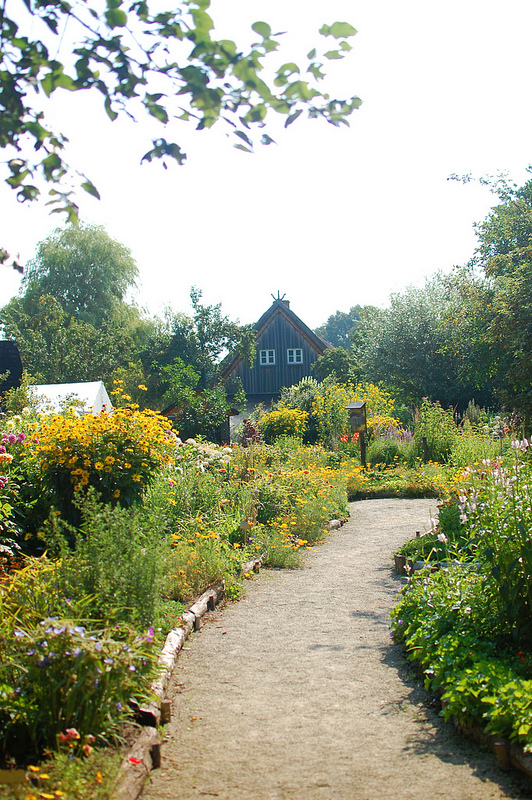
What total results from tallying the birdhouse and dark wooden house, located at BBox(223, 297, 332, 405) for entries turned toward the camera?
2

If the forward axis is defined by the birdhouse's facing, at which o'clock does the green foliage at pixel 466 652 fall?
The green foliage is roughly at 12 o'clock from the birdhouse.

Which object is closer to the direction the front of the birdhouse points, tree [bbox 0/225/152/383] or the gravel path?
the gravel path

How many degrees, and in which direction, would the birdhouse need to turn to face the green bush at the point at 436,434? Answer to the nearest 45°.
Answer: approximately 90° to its left

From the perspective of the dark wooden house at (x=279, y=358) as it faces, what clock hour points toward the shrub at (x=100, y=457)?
The shrub is roughly at 12 o'clock from the dark wooden house.

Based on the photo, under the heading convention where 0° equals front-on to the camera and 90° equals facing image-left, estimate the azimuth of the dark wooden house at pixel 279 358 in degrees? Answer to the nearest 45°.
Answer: approximately 0°

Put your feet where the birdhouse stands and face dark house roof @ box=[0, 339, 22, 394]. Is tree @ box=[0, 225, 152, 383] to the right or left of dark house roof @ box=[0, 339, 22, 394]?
right

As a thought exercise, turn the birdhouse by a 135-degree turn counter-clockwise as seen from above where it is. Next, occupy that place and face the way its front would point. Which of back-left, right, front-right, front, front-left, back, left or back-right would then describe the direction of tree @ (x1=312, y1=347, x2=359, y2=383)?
front-left

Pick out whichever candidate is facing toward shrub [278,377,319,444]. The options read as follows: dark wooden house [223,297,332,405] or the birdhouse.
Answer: the dark wooden house

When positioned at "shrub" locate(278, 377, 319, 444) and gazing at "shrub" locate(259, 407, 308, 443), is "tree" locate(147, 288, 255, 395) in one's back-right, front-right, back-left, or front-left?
back-right
